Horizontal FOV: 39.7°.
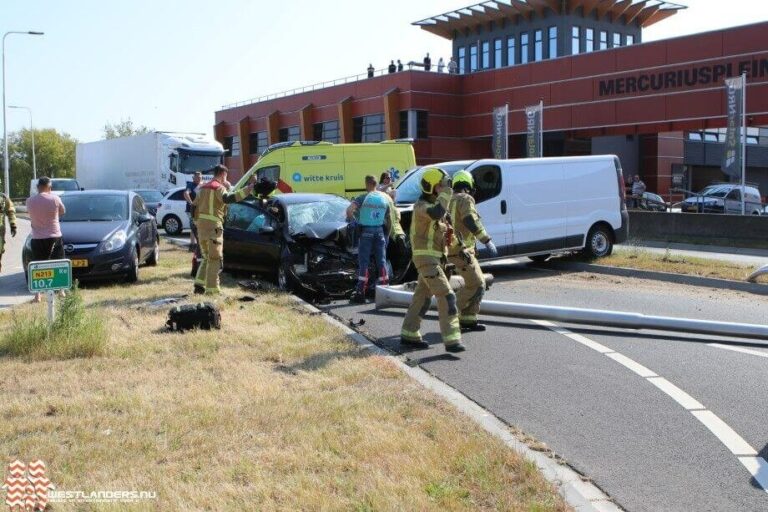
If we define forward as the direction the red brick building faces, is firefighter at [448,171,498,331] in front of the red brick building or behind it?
in front

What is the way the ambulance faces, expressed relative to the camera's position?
facing to the left of the viewer

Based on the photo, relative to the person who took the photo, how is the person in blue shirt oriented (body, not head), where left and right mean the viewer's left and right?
facing away from the viewer

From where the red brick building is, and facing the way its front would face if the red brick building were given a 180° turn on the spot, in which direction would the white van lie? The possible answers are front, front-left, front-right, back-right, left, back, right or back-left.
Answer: back-right

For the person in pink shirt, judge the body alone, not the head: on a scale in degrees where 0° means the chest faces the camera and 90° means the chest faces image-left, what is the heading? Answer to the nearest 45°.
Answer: approximately 180°

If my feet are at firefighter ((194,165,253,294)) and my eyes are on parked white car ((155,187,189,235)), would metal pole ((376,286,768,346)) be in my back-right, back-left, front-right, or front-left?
back-right

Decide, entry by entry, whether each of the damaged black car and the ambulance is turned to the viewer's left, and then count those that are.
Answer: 1

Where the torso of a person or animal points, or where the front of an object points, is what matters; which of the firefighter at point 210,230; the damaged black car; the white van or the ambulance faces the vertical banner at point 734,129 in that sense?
the firefighter

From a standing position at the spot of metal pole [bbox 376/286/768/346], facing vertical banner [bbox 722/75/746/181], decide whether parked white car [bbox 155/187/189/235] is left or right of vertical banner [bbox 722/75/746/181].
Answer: left

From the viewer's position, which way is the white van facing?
facing the viewer and to the left of the viewer

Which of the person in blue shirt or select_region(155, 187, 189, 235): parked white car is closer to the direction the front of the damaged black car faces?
the person in blue shirt
